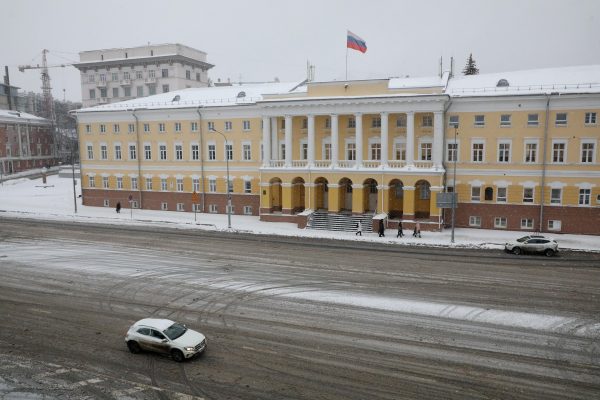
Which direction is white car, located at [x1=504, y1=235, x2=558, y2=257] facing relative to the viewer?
to the viewer's left

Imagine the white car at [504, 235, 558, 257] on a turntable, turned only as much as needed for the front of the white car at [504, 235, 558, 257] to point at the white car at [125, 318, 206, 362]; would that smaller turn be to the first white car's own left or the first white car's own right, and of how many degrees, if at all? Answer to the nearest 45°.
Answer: approximately 45° to the first white car's own left

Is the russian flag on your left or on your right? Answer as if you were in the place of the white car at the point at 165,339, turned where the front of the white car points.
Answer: on your left

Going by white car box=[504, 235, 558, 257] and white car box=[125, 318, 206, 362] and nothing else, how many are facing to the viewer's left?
1

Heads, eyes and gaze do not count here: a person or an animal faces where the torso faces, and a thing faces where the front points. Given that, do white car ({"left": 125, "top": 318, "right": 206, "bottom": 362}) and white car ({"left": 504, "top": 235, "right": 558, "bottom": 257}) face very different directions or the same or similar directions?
very different directions

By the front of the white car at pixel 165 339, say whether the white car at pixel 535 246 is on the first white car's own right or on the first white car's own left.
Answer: on the first white car's own left
